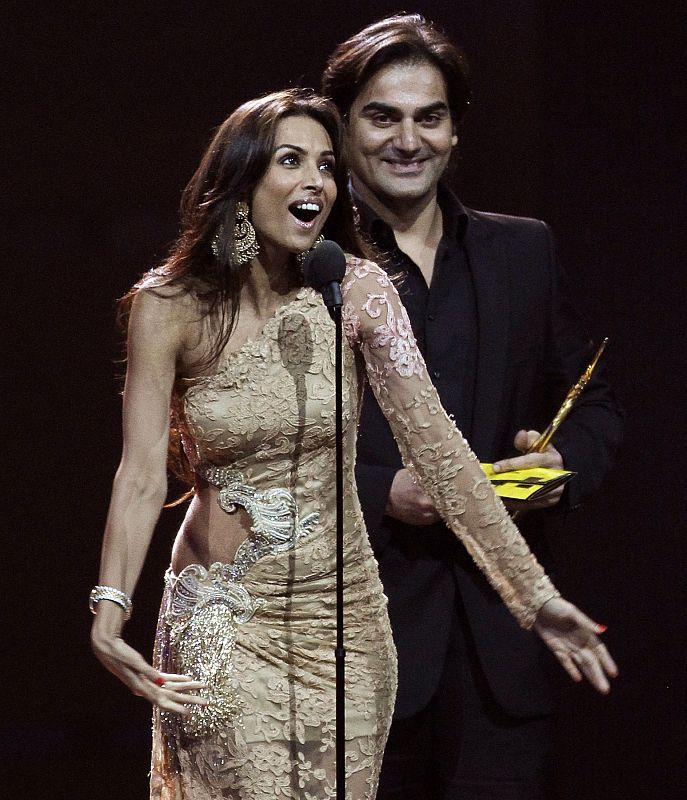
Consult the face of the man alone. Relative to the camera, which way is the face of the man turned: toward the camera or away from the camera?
toward the camera

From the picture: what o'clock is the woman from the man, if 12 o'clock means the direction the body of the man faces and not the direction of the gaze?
The woman is roughly at 1 o'clock from the man.

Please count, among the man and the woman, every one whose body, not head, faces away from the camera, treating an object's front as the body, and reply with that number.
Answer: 0

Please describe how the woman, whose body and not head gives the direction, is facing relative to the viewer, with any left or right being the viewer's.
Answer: facing the viewer and to the right of the viewer

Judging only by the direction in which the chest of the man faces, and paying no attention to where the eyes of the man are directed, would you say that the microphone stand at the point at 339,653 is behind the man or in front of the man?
in front

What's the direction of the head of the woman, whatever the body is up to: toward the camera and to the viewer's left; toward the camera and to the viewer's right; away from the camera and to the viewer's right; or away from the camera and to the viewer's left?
toward the camera and to the viewer's right

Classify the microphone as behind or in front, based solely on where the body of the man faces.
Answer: in front

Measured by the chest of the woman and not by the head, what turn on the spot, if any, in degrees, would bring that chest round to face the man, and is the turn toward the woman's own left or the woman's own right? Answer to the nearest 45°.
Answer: approximately 90° to the woman's own left

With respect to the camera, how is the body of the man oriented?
toward the camera
